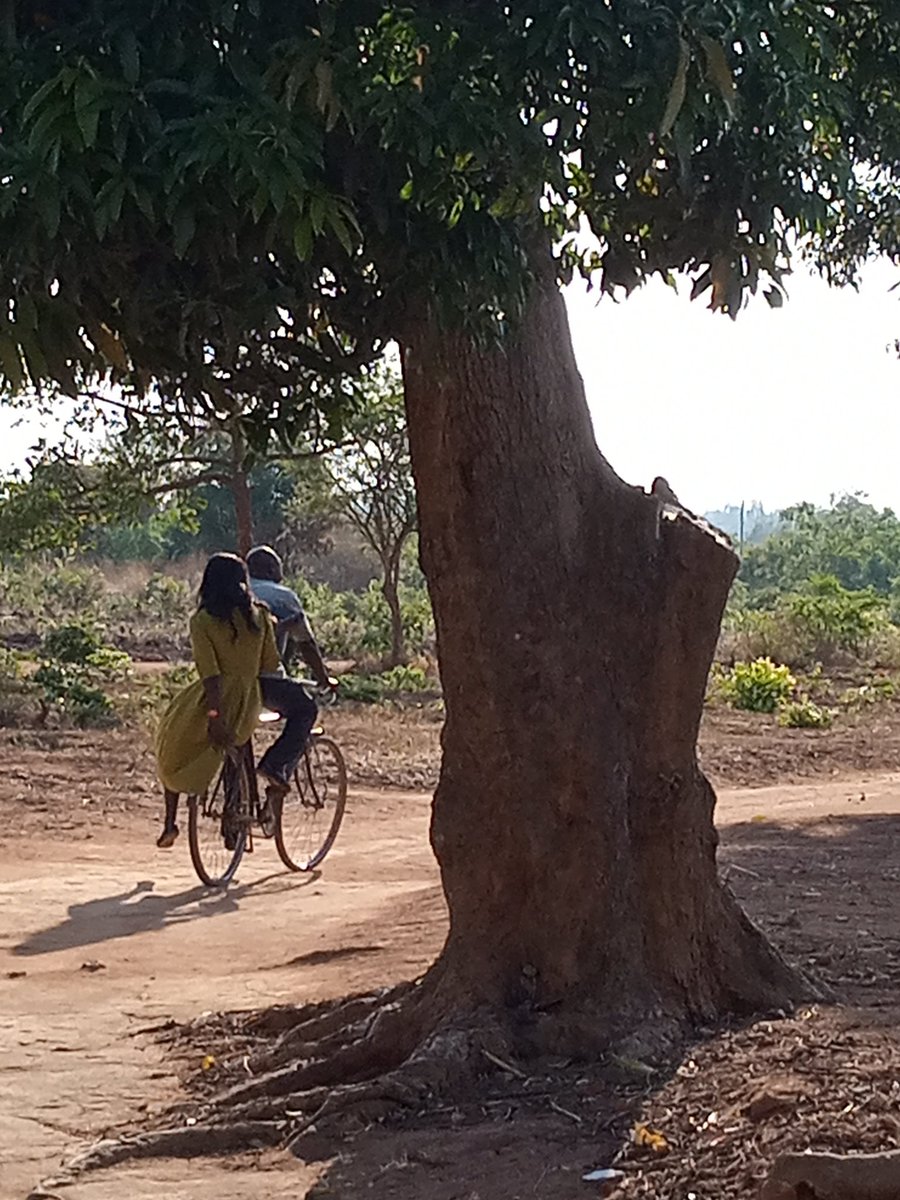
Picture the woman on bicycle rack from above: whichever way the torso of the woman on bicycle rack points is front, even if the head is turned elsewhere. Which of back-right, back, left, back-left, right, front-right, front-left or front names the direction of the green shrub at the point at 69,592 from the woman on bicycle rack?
front-right

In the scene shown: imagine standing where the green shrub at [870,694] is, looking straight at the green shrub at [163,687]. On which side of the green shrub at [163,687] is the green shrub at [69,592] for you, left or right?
right

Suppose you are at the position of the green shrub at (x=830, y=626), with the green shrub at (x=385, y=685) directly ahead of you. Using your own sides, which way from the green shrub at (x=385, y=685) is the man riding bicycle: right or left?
left

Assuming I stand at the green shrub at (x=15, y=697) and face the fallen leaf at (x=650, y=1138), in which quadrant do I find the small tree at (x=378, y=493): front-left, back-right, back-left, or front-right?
back-left

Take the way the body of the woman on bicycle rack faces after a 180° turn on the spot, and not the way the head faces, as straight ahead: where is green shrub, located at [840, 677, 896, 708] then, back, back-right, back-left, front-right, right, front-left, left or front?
left

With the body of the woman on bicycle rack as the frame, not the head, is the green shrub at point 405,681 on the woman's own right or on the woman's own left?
on the woman's own right

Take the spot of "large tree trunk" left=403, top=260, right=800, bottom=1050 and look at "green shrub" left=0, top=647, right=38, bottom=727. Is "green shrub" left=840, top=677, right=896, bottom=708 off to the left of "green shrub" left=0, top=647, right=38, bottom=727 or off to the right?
right

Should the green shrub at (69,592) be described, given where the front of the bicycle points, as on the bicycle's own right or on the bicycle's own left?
on the bicycle's own left

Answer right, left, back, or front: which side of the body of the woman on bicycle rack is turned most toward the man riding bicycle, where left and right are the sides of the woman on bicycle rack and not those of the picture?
right

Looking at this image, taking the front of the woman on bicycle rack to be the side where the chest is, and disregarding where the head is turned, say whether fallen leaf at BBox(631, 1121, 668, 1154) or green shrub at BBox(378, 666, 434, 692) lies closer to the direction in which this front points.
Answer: the green shrub

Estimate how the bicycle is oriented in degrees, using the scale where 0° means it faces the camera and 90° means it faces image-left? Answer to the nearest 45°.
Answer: approximately 225°

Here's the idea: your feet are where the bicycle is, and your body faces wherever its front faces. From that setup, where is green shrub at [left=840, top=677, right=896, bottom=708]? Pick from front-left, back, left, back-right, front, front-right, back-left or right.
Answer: front

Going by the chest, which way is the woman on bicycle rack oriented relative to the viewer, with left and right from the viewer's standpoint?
facing away from the viewer and to the left of the viewer

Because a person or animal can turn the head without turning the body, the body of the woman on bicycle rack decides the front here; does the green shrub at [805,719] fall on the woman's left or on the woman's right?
on the woman's right

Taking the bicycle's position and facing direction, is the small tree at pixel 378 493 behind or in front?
in front

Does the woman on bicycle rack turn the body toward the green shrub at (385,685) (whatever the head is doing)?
no

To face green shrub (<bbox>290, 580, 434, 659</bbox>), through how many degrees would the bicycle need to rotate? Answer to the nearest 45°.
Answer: approximately 45° to its left

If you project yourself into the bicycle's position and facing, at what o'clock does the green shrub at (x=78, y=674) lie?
The green shrub is roughly at 10 o'clock from the bicycle.

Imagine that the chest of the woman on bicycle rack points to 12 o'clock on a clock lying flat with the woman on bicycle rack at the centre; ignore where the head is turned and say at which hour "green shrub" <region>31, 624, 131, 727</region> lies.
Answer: The green shrub is roughly at 1 o'clock from the woman on bicycle rack.

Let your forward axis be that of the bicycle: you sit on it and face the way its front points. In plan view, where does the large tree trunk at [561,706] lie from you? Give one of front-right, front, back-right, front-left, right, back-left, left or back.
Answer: back-right
